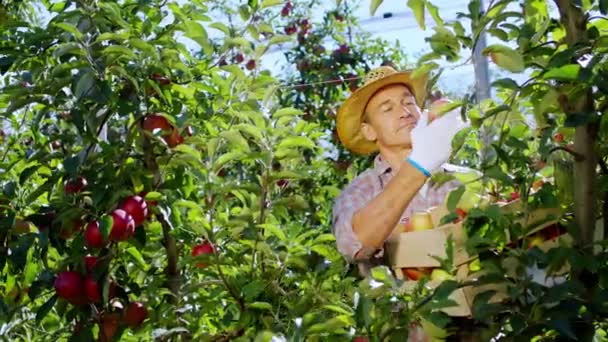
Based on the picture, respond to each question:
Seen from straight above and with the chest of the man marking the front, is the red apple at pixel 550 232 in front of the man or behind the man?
in front

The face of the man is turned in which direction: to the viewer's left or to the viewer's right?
to the viewer's right

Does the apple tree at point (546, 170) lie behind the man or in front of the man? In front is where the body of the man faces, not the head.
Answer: in front

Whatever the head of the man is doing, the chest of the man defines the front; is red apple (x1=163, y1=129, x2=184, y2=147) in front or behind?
behind

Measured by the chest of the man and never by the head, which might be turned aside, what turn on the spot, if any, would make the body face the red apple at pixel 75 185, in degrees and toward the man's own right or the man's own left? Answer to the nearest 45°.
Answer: approximately 135° to the man's own right

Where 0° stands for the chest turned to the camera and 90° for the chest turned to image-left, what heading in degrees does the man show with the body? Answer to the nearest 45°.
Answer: approximately 315°
